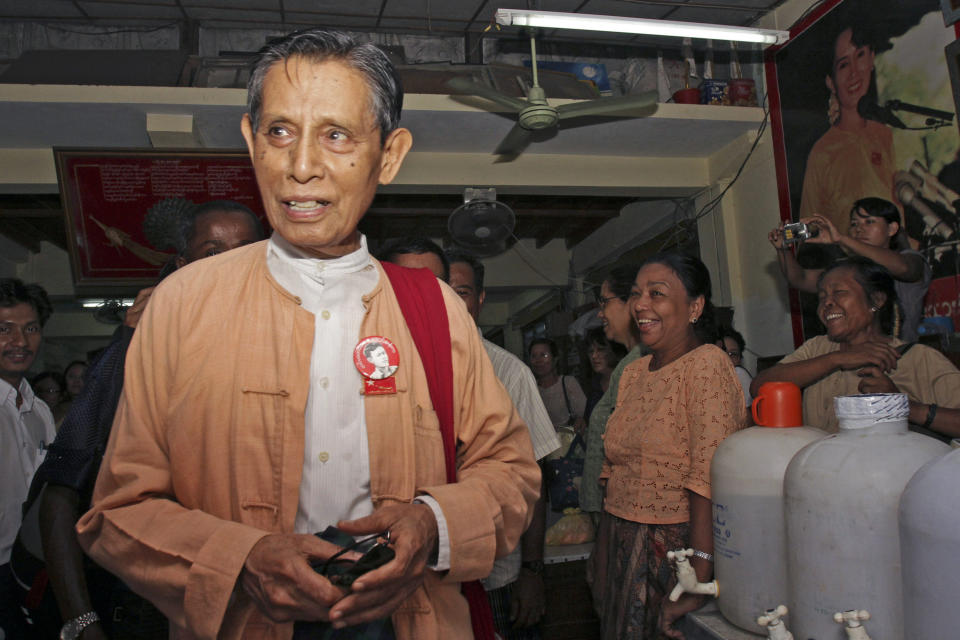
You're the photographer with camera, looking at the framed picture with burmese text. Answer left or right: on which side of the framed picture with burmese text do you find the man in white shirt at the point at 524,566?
left

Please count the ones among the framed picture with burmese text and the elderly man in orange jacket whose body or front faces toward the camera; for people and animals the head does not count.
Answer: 2

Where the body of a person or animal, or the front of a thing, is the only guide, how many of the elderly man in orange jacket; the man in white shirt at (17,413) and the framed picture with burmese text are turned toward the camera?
3

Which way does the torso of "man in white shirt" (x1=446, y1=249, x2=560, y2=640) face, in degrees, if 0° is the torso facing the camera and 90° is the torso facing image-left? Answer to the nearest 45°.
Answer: approximately 45°

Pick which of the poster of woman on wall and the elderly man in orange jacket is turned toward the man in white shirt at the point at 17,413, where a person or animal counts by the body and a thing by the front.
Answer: the poster of woman on wall

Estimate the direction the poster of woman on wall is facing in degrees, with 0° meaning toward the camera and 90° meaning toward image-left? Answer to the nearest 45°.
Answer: approximately 45°

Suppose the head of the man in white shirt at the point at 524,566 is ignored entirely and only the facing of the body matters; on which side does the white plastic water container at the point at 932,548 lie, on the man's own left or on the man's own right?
on the man's own left

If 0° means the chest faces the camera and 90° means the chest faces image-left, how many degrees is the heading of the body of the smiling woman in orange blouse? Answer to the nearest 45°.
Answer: approximately 45°
